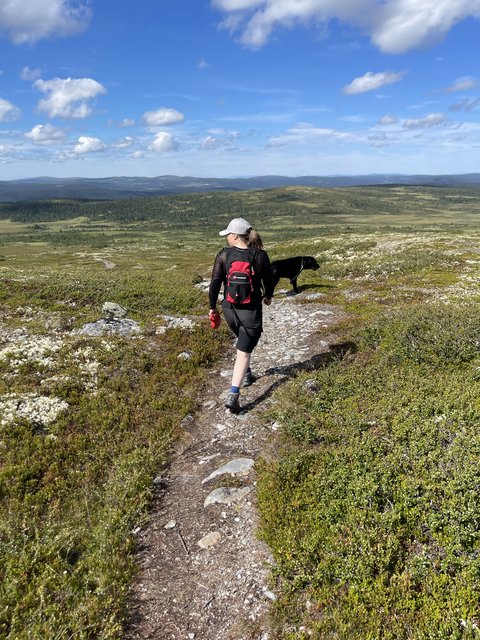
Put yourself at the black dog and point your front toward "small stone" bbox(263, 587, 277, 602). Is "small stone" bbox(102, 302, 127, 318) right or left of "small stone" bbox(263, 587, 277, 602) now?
right

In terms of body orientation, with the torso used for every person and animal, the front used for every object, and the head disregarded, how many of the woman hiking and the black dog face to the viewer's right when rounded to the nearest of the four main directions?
1

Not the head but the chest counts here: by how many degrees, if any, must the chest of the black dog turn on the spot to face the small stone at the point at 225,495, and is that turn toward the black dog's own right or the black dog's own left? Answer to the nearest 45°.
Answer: approximately 90° to the black dog's own right

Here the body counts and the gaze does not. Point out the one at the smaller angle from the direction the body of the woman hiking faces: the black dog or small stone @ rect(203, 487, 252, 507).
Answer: the black dog

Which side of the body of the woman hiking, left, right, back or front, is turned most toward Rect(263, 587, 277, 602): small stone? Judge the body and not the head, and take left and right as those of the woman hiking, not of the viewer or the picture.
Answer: back

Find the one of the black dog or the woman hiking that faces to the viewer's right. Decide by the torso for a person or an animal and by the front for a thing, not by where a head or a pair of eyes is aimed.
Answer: the black dog

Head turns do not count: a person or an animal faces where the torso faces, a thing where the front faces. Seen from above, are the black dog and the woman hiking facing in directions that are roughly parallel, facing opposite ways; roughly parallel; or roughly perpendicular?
roughly perpendicular

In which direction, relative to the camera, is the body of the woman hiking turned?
away from the camera

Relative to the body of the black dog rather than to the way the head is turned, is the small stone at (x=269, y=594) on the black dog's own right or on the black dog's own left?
on the black dog's own right

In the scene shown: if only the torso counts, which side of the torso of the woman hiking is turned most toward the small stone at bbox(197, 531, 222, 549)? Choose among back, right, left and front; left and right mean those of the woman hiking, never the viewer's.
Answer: back

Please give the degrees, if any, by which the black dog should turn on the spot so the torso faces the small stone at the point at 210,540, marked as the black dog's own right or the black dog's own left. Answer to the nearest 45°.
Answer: approximately 90° to the black dog's own right

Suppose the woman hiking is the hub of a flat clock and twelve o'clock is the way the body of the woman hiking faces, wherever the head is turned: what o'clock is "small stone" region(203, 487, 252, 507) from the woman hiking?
The small stone is roughly at 6 o'clock from the woman hiking.

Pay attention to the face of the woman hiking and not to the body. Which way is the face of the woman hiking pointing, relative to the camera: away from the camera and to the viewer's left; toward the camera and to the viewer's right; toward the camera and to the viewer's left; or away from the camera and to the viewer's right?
away from the camera and to the viewer's left

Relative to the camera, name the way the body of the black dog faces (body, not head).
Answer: to the viewer's right
